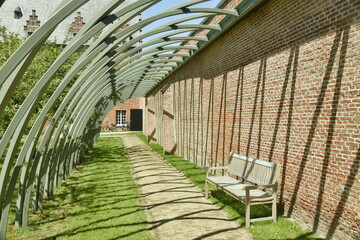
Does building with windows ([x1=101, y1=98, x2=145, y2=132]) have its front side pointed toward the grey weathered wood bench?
yes

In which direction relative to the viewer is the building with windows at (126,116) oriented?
toward the camera

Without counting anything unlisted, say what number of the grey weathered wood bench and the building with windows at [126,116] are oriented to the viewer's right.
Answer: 0

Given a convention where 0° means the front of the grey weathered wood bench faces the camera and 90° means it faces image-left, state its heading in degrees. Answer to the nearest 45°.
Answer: approximately 45°

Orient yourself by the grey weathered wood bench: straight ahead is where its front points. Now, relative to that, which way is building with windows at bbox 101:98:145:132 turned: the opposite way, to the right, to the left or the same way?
to the left

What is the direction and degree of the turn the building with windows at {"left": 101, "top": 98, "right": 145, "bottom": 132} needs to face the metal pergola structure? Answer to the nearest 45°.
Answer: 0° — it already faces it

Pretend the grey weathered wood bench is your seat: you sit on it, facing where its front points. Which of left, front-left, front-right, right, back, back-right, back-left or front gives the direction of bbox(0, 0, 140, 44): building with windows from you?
right

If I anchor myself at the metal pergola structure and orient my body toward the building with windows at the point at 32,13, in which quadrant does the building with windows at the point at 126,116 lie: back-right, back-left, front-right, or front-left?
front-right
